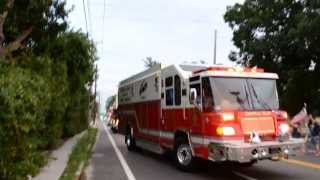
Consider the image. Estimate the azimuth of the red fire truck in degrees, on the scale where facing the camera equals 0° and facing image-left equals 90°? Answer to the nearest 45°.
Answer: approximately 315°

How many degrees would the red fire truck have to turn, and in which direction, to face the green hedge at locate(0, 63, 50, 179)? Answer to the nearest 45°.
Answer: approximately 90° to its right
